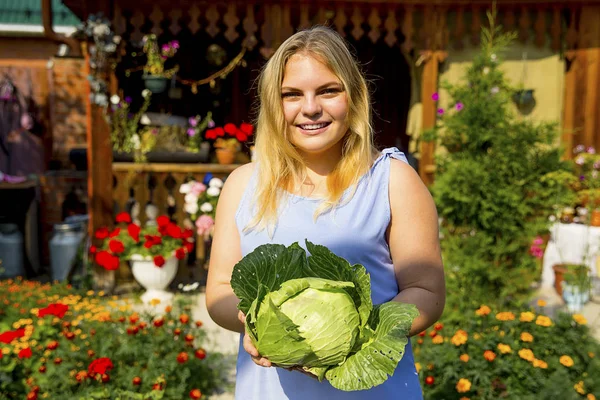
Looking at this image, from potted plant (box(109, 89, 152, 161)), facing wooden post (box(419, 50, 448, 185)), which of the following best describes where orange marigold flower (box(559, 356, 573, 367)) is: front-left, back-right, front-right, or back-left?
front-right

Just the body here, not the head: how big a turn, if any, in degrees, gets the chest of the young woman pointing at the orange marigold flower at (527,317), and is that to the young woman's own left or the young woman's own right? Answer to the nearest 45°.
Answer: approximately 135° to the young woman's own left

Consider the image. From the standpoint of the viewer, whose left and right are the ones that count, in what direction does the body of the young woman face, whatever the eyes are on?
facing the viewer

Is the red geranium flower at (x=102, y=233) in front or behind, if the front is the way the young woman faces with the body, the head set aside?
behind

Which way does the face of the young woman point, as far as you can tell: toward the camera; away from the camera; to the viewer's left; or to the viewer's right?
toward the camera

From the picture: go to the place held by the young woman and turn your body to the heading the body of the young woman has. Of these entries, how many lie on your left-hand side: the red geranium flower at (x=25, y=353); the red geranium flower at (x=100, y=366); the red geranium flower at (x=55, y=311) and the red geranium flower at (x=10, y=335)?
0

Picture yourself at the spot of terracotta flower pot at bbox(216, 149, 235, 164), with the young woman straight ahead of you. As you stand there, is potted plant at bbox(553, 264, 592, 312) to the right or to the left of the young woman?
left

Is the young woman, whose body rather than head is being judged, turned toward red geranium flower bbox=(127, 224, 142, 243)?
no

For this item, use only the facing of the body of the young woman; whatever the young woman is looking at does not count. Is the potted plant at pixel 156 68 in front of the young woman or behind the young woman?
behind

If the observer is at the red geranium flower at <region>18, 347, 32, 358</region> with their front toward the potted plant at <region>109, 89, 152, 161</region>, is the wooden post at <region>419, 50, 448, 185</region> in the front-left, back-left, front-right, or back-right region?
front-right

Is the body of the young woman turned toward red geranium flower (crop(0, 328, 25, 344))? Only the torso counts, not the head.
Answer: no

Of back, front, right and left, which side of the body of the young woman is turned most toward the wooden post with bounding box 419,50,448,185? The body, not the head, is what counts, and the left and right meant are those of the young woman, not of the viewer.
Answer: back

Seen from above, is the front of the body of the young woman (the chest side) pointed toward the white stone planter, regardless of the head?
no

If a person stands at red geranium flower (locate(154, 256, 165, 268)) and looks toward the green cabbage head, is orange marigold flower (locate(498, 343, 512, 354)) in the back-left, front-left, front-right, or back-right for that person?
front-left
